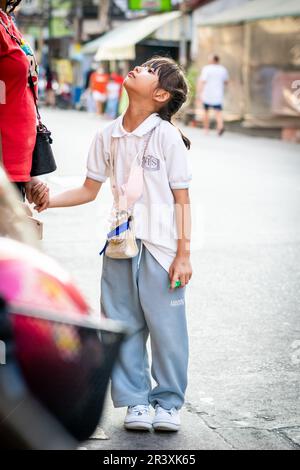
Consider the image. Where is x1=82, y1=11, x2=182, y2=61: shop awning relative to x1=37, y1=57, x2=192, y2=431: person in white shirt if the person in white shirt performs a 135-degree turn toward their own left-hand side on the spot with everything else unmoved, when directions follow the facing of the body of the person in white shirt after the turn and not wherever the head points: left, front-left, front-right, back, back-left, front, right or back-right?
left

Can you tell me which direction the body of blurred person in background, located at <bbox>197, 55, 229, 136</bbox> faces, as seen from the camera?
away from the camera

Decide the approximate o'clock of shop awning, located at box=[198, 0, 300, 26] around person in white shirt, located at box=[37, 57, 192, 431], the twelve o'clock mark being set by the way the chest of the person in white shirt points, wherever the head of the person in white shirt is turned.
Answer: The shop awning is roughly at 5 o'clock from the person in white shirt.

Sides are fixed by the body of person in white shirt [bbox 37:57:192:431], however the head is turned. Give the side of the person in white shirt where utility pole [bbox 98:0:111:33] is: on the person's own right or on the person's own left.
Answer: on the person's own right

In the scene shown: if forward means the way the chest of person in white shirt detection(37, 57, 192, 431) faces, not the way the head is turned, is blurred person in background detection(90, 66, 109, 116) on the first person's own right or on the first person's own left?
on the first person's own right

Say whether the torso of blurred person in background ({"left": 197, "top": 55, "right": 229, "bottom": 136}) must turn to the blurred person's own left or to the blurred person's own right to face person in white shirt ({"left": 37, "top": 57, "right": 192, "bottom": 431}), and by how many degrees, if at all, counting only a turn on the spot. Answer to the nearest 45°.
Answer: approximately 180°

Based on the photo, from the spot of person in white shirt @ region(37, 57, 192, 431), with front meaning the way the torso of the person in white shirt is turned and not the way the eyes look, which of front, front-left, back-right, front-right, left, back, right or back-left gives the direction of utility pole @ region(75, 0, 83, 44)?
back-right

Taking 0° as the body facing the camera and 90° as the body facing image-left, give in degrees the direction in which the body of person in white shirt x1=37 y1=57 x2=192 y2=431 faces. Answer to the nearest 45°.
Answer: approximately 45°
